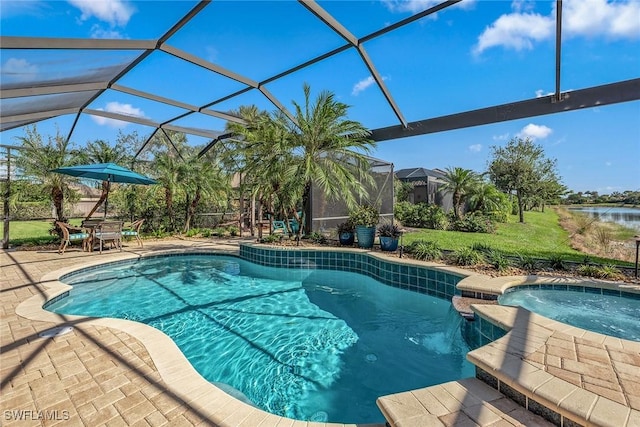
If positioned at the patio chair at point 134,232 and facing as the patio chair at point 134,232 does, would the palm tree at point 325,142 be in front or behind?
behind

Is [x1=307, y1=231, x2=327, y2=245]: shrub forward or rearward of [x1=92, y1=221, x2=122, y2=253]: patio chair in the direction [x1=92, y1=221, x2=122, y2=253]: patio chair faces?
rearward

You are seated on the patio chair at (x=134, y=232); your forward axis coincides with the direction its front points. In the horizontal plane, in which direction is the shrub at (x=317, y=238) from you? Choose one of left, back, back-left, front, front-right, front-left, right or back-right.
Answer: back-left

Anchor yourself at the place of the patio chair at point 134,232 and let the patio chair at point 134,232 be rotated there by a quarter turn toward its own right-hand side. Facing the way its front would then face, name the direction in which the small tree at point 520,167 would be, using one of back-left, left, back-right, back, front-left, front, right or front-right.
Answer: right

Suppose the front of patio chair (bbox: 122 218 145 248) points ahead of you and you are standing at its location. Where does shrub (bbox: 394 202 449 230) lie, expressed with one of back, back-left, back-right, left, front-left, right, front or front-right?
back

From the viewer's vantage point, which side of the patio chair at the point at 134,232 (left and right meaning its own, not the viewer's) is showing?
left

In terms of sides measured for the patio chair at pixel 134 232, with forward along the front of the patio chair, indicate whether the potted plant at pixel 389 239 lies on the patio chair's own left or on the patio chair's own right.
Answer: on the patio chair's own left

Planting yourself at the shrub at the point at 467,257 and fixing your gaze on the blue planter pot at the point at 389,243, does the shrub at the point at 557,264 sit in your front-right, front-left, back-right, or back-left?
back-right

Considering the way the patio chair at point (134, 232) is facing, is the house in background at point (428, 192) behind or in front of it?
behind

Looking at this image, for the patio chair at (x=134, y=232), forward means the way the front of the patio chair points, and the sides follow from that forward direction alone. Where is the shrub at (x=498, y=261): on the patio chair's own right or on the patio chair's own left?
on the patio chair's own left

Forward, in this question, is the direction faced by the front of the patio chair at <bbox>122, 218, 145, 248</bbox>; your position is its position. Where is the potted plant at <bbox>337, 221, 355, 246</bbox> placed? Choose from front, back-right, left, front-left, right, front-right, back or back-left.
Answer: back-left

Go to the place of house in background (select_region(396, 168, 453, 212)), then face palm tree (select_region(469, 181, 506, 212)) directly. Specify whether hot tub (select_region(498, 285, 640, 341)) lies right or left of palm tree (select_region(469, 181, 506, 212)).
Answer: right
